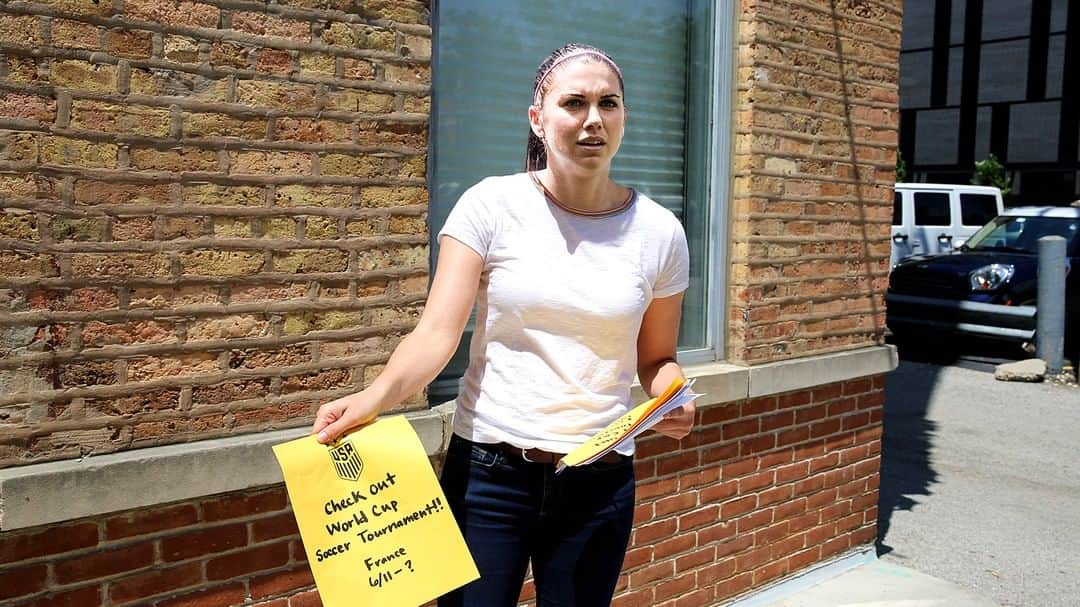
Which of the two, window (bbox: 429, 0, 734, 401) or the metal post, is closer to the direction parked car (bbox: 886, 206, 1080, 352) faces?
the window

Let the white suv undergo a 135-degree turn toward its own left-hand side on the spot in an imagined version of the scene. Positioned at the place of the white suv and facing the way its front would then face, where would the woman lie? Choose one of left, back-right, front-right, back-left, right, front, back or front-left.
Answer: front-right

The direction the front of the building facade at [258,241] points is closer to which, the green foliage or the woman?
the woman

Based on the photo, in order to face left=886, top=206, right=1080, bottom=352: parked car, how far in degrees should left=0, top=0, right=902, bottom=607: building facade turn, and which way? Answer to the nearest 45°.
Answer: approximately 90° to its left

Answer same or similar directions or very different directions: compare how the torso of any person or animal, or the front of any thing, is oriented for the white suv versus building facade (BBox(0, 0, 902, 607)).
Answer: very different directions

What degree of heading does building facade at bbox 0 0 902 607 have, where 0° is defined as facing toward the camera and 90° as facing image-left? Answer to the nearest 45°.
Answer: approximately 315°

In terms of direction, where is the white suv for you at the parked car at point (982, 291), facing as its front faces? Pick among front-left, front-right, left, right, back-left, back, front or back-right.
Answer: back-right

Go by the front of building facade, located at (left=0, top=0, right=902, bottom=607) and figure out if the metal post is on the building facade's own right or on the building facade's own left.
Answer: on the building facade's own left
